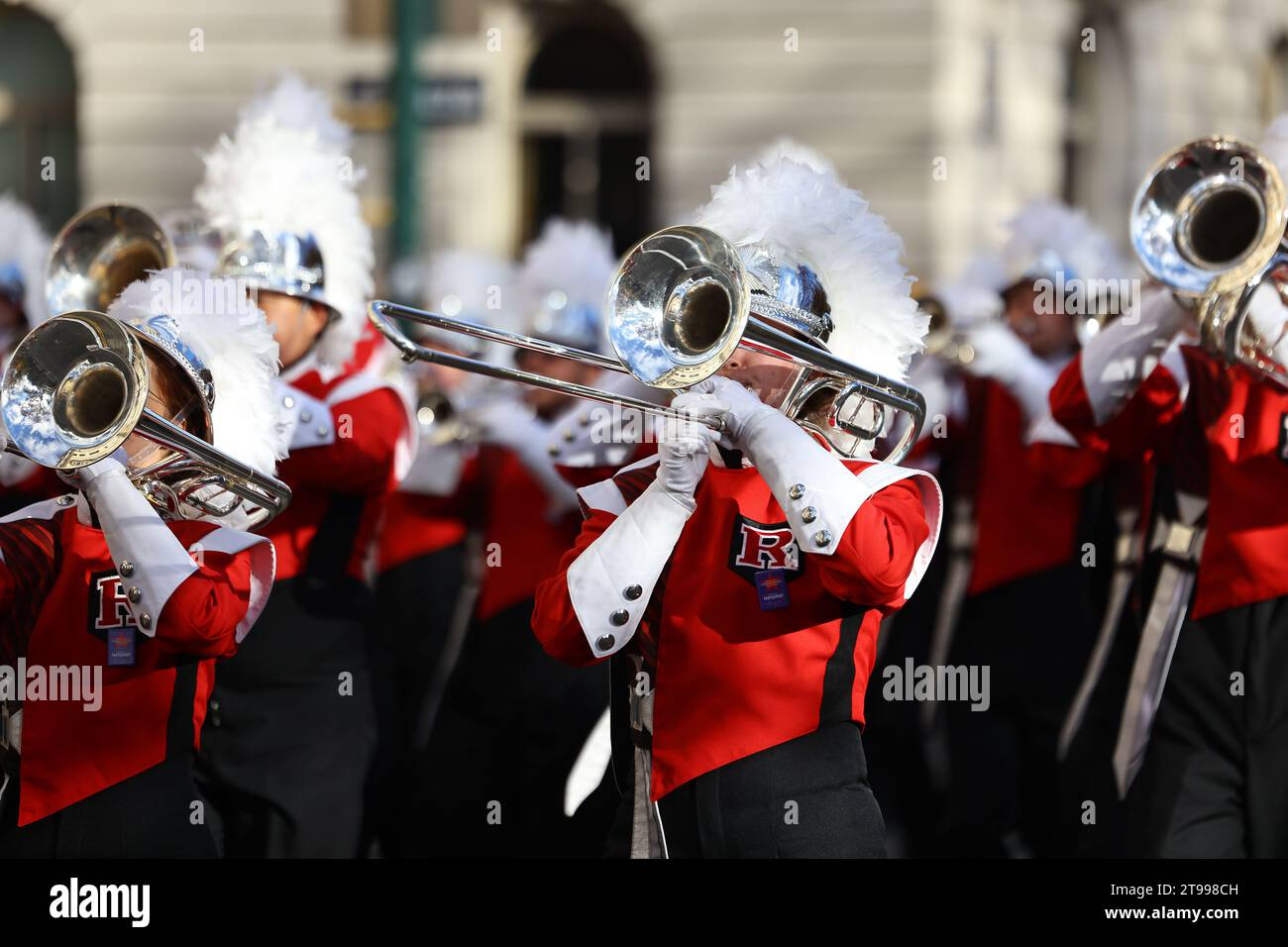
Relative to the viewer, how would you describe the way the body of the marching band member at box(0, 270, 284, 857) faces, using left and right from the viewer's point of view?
facing the viewer and to the left of the viewer

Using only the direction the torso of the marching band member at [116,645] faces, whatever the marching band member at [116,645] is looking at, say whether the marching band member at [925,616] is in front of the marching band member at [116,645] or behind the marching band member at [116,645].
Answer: behind

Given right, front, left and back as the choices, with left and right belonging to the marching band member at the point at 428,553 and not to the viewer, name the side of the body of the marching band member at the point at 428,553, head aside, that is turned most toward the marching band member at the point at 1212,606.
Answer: left

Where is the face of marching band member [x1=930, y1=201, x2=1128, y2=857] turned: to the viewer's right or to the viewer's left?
to the viewer's left

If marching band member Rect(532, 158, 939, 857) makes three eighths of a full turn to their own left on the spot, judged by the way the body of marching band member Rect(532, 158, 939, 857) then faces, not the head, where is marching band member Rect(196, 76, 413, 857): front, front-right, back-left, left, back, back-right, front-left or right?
back-left

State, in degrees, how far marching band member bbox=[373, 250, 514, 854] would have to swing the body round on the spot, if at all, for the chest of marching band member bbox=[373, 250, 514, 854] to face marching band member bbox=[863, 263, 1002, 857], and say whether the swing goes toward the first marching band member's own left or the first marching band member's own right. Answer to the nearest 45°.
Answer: approximately 135° to the first marching band member's own left

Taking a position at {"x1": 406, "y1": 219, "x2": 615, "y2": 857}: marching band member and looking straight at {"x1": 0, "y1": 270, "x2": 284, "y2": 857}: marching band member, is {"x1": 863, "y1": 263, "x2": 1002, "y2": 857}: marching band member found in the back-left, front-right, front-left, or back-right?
back-left

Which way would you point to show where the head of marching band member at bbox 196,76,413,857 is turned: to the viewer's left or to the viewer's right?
to the viewer's left

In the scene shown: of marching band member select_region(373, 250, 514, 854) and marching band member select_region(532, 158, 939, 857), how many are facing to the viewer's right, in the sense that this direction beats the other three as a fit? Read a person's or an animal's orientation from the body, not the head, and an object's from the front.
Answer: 0

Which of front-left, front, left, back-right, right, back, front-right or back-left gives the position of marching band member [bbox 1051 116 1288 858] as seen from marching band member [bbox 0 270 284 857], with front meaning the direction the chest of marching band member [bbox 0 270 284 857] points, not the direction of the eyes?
back-left
